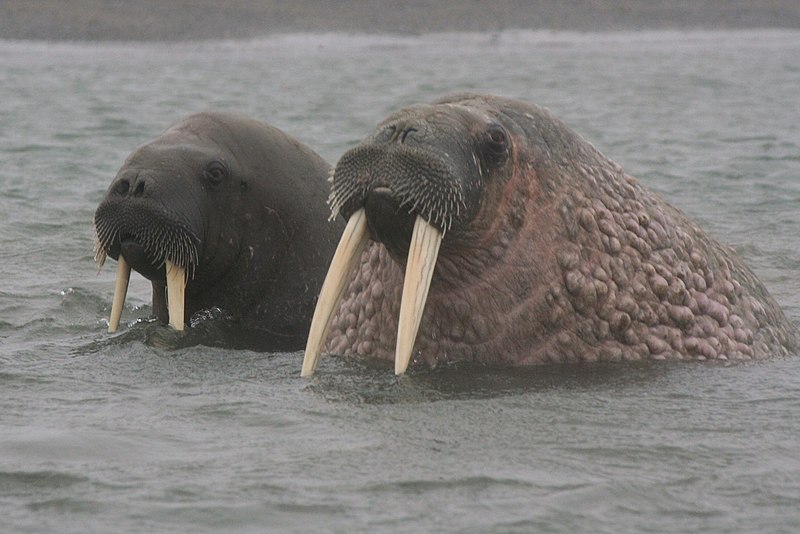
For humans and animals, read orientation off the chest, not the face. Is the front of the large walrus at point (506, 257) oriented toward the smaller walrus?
no

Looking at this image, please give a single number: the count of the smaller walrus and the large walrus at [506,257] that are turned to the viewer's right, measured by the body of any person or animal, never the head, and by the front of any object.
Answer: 0

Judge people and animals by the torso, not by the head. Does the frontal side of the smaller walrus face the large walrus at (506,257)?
no

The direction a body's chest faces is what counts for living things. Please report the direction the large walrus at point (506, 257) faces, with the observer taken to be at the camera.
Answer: facing the viewer and to the left of the viewer

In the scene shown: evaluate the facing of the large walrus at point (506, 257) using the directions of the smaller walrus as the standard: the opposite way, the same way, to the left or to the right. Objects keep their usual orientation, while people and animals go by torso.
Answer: the same way
